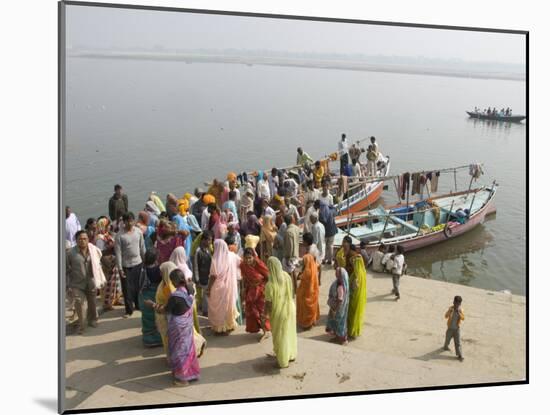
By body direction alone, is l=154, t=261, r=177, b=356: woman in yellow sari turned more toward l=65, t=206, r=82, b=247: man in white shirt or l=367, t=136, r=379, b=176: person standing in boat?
the person standing in boat

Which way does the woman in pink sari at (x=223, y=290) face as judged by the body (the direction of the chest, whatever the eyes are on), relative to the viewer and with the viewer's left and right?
facing away from the viewer

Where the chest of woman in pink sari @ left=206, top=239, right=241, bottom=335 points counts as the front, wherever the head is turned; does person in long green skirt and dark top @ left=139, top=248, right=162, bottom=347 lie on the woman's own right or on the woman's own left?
on the woman's own left
